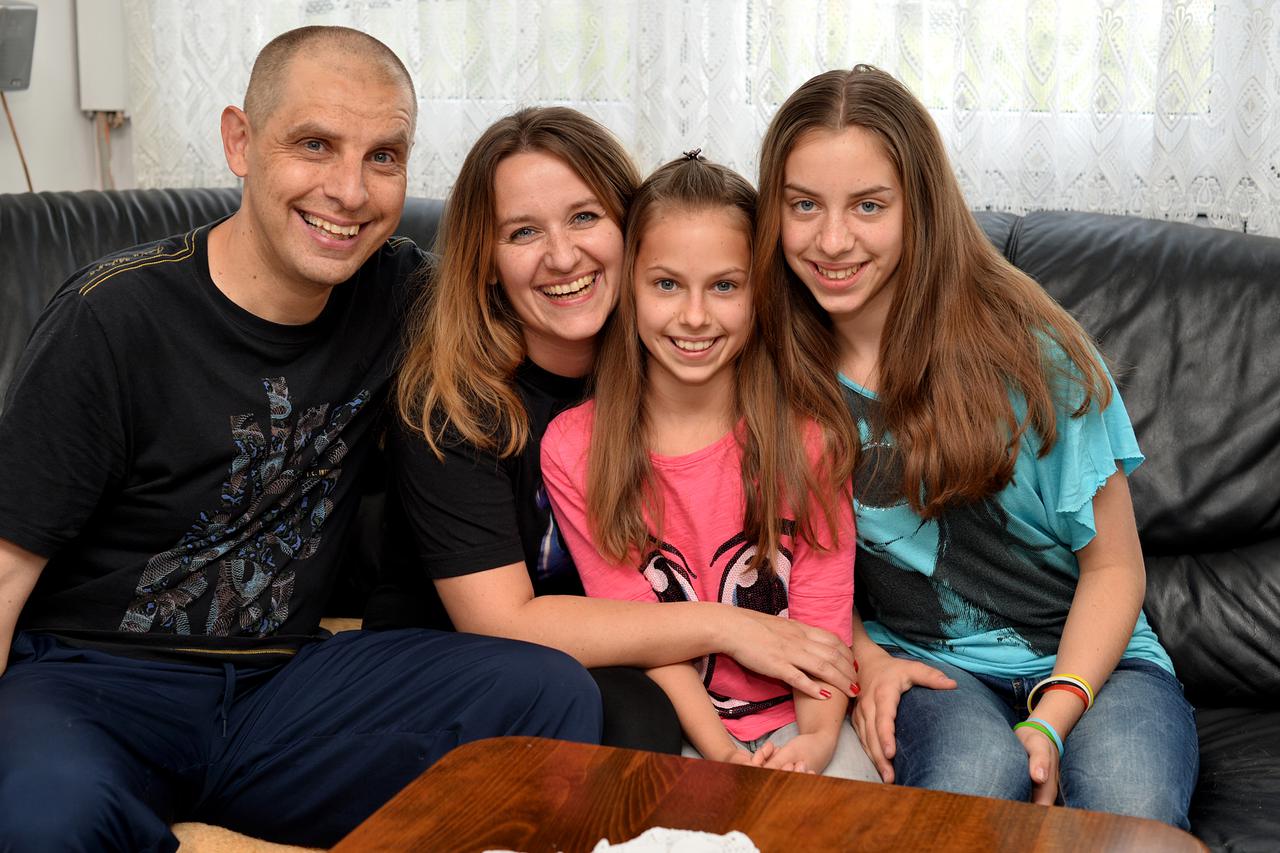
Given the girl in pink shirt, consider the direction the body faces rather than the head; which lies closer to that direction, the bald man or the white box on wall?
the bald man

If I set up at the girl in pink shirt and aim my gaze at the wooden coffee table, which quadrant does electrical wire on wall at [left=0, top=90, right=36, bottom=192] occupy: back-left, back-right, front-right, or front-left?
back-right

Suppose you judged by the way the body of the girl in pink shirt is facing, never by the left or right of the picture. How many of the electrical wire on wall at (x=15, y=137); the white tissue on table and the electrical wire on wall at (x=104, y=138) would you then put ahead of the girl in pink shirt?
1

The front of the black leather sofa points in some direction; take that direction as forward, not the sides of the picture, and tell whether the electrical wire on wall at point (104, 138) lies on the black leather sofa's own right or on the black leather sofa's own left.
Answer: on the black leather sofa's own right

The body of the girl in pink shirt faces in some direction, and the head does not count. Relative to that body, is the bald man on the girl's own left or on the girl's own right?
on the girl's own right

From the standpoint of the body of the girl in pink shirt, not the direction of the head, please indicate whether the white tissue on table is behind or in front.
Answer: in front

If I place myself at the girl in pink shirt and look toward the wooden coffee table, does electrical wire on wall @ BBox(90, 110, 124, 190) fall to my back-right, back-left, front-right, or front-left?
back-right
